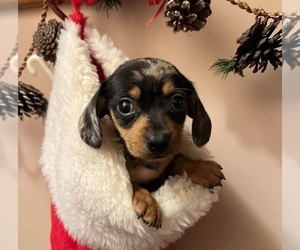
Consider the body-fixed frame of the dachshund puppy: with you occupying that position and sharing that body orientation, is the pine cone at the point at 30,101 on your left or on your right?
on your right

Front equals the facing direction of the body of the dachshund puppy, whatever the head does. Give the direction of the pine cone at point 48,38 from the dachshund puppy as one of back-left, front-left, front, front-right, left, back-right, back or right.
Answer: back-right

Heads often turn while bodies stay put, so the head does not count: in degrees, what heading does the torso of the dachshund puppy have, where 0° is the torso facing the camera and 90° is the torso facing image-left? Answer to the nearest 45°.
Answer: approximately 0°

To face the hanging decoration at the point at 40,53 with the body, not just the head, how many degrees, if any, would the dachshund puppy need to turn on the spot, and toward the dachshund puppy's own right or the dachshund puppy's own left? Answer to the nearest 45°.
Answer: approximately 135° to the dachshund puppy's own right
